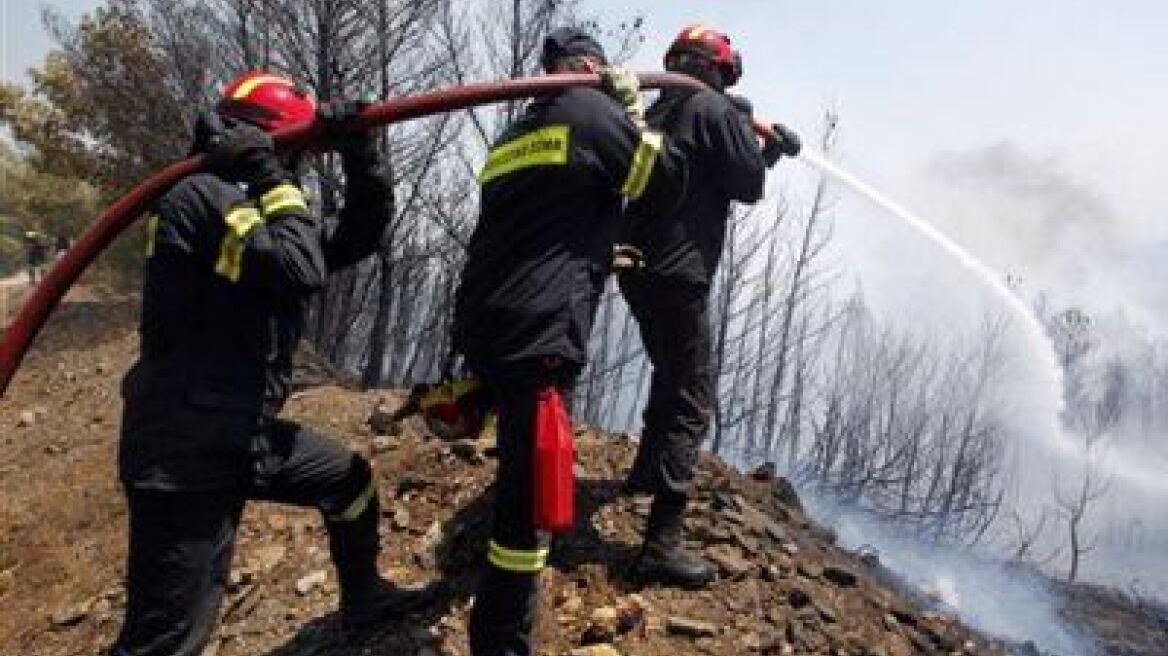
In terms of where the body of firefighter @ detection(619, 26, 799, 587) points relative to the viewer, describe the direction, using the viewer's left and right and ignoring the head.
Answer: facing to the right of the viewer

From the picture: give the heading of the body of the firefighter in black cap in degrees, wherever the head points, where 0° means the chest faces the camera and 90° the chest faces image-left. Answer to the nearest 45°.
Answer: approximately 225°

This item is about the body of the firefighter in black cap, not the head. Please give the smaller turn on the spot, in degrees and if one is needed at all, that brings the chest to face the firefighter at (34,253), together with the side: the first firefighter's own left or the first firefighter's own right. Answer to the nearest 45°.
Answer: approximately 90° to the first firefighter's own left

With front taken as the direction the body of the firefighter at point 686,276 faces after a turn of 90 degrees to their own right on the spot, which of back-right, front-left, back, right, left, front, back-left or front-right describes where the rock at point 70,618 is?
right

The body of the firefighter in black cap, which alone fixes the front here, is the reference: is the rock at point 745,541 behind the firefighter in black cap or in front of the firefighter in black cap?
in front

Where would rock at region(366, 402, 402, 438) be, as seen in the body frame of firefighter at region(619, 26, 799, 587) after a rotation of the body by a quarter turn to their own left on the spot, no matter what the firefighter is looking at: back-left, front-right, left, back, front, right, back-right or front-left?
front-left

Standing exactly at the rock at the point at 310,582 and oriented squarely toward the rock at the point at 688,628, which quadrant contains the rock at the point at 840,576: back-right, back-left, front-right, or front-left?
front-left

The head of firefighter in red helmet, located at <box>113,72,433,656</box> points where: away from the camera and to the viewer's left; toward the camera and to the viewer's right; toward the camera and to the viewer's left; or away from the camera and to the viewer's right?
away from the camera and to the viewer's right
